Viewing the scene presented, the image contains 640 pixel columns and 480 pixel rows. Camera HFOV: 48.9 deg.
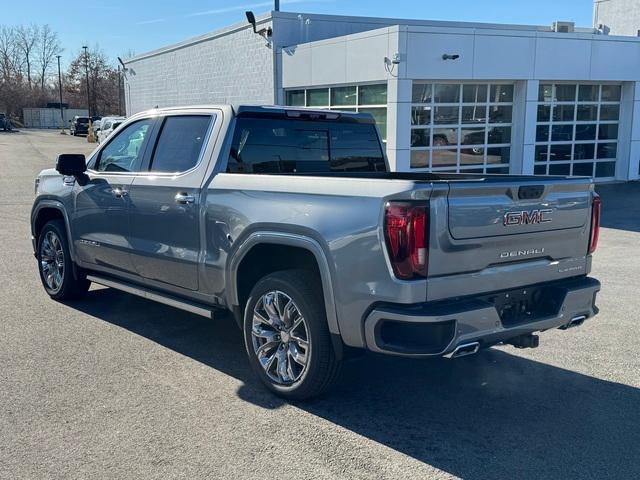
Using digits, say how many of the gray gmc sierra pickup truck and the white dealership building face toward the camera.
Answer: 1

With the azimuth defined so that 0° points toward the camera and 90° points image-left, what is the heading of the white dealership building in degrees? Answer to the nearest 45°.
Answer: approximately 0°

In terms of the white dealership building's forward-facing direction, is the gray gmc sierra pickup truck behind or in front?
in front

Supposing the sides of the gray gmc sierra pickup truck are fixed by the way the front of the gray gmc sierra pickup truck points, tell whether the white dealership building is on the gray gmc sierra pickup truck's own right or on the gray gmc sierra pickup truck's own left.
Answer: on the gray gmc sierra pickup truck's own right

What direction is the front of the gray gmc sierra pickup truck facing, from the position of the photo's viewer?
facing away from the viewer and to the left of the viewer
